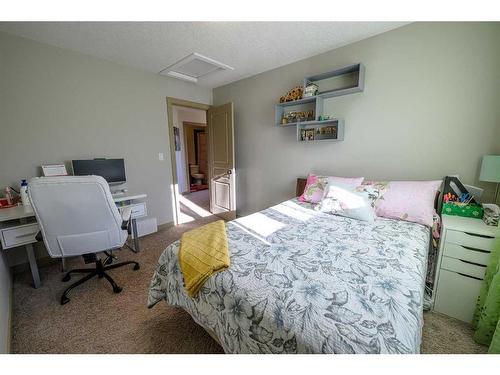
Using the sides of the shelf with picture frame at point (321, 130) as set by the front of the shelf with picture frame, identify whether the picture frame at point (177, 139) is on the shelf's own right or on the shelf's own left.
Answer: on the shelf's own right

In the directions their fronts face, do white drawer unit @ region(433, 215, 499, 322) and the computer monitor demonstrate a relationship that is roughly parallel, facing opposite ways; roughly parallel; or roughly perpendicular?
roughly perpendicular

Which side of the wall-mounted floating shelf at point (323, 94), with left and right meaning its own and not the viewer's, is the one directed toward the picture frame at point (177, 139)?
right

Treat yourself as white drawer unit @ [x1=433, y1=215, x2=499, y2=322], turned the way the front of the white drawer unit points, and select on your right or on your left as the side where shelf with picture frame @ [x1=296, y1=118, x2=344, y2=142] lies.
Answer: on your right

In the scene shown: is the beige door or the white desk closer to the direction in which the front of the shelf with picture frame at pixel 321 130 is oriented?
the white desk

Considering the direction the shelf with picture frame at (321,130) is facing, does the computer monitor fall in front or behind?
in front

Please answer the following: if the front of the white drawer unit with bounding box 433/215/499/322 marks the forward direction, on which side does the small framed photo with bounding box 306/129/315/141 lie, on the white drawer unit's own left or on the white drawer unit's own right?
on the white drawer unit's own right

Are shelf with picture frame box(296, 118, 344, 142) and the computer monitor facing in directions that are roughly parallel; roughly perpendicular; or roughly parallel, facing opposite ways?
roughly perpendicular

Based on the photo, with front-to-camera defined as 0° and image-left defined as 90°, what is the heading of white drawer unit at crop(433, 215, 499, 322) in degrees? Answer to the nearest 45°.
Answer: approximately 0°

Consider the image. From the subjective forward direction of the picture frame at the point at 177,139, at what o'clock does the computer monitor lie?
The computer monitor is roughly at 2 o'clock from the picture frame.
